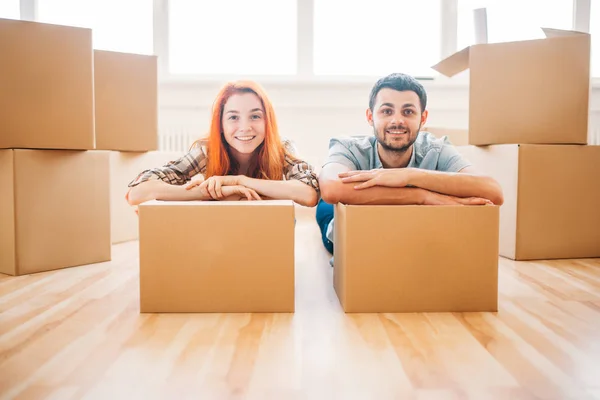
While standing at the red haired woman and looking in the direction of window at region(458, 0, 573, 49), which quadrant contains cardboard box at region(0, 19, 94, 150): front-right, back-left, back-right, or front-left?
back-left

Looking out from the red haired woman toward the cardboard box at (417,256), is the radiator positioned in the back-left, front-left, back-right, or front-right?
back-left

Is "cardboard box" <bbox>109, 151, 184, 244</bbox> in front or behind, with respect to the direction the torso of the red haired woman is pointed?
behind

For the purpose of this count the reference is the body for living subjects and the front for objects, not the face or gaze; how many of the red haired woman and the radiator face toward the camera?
2

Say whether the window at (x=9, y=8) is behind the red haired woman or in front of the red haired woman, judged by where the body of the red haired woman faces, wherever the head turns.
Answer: behind

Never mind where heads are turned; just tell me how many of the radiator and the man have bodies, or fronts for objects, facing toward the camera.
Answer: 2

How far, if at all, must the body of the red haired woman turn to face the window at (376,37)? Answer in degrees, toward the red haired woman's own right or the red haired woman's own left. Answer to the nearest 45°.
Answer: approximately 135° to the red haired woman's own left

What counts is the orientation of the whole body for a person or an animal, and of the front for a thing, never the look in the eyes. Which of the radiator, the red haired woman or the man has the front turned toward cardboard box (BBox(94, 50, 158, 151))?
the radiator

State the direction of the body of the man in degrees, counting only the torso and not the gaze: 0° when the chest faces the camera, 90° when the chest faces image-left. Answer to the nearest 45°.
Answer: approximately 0°

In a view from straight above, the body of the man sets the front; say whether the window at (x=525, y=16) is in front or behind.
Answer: behind
